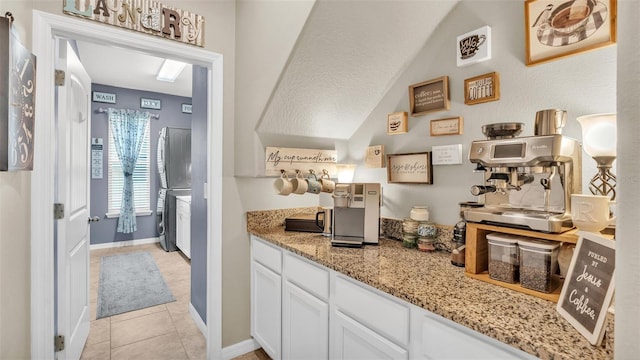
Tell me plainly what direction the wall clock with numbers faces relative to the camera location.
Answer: facing the viewer and to the right of the viewer

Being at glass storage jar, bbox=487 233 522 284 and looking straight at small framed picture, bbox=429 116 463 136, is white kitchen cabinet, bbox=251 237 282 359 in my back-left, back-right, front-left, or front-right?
front-left

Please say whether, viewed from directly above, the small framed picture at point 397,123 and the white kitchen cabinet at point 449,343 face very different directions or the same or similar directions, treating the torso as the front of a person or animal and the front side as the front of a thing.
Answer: same or similar directions

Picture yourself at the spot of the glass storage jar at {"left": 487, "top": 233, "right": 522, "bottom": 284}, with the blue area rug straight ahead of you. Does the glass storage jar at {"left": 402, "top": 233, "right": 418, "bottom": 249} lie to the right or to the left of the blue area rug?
right

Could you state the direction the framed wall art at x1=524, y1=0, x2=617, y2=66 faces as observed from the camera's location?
facing the viewer and to the left of the viewer

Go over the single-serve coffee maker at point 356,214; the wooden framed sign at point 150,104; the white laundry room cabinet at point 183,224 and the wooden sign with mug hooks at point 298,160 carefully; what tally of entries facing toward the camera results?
3

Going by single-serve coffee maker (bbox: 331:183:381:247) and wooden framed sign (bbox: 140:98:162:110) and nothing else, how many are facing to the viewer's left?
0

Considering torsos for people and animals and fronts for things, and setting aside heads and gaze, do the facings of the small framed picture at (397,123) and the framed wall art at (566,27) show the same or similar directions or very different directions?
same or similar directions

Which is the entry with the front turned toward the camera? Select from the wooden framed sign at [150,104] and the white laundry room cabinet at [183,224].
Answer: the wooden framed sign

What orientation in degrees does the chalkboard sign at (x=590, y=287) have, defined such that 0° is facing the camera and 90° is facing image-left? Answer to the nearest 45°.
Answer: approximately 45°
